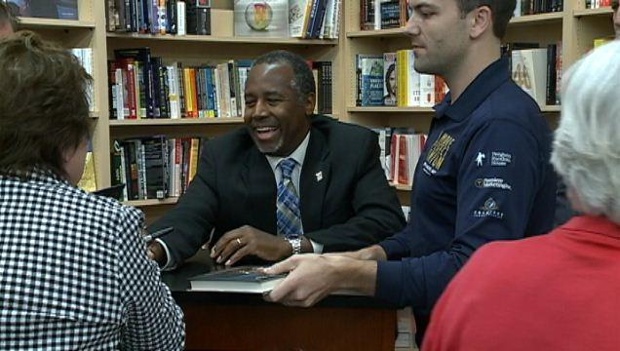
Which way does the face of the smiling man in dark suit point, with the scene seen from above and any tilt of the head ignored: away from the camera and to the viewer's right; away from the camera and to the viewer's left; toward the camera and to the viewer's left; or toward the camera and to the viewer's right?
toward the camera and to the viewer's left

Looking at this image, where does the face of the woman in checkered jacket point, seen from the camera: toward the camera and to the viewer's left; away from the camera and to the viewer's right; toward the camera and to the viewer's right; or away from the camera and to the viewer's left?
away from the camera and to the viewer's right

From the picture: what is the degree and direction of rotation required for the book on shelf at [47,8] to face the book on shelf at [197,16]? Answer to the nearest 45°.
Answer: approximately 90° to its left

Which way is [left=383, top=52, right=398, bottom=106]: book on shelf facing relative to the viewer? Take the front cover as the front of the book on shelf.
toward the camera

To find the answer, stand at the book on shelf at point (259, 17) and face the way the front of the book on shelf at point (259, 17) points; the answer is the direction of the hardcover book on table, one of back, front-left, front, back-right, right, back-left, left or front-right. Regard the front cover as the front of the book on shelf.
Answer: front

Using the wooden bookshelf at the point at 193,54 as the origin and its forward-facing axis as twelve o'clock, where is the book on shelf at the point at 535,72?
The book on shelf is roughly at 10 o'clock from the wooden bookshelf.

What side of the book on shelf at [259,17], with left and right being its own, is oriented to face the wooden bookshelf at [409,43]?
left

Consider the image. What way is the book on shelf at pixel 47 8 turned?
toward the camera

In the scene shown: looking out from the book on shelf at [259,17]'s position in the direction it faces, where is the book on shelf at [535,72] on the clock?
the book on shelf at [535,72] is roughly at 10 o'clock from the book on shelf at [259,17].

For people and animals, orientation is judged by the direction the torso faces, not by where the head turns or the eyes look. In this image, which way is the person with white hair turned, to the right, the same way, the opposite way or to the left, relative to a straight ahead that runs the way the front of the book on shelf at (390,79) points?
the opposite way

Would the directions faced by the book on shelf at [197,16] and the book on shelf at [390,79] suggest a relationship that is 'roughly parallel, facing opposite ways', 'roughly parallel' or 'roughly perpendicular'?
roughly parallel

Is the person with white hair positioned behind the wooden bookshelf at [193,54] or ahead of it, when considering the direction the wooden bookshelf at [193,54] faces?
ahead

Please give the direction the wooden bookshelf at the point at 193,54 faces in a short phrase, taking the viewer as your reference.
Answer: facing the viewer

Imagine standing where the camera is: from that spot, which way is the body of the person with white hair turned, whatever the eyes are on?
away from the camera

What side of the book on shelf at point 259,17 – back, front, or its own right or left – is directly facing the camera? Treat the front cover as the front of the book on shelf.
front

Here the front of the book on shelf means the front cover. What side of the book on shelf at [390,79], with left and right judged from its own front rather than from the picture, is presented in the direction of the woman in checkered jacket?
front

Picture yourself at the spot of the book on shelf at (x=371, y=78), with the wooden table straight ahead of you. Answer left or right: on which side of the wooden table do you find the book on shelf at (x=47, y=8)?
right

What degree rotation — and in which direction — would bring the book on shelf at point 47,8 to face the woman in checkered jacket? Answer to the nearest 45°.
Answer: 0° — it already faces them
